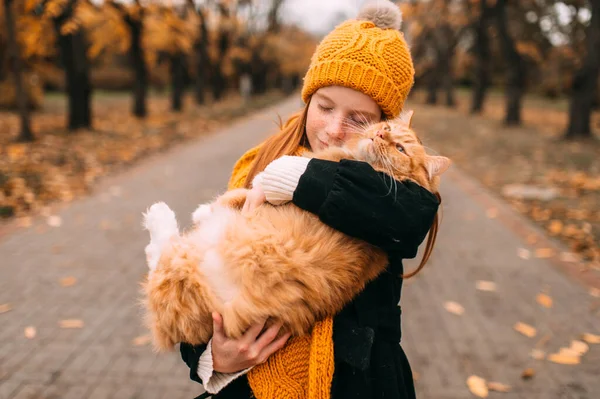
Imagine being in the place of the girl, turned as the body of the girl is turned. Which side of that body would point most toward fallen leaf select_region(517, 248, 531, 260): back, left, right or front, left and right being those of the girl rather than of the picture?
back

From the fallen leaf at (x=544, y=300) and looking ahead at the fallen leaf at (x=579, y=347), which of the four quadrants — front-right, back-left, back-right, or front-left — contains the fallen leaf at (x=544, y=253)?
back-left

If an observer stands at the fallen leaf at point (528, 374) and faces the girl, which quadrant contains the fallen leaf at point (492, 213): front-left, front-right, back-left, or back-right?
back-right

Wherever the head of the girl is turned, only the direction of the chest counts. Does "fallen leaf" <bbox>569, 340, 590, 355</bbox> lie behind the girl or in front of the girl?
behind

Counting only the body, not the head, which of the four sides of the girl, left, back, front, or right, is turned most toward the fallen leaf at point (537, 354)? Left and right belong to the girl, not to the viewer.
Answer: back

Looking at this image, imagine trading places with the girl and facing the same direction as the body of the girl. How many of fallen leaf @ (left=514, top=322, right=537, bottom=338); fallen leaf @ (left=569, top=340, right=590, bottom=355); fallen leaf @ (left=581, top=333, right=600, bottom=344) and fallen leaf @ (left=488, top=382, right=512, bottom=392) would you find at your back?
4

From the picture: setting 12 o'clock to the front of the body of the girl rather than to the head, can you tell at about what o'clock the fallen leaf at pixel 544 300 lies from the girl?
The fallen leaf is roughly at 6 o'clock from the girl.

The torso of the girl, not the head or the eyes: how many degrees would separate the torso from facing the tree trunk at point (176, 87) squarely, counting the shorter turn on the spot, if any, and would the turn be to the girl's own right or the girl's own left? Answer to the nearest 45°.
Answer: approximately 135° to the girl's own right

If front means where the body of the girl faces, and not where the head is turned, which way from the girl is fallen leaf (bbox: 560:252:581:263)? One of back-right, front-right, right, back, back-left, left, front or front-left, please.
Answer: back

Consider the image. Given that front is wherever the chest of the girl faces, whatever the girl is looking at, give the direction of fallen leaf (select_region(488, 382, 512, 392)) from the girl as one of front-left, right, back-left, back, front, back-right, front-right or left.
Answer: back

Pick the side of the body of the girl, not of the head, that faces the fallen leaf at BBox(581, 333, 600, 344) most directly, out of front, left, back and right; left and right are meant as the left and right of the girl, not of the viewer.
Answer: back

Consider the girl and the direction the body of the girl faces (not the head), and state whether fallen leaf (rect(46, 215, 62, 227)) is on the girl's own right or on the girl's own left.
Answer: on the girl's own right

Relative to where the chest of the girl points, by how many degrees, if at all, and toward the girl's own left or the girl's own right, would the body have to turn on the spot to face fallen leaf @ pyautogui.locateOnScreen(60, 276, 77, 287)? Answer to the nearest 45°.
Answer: approximately 90° to the girl's own right

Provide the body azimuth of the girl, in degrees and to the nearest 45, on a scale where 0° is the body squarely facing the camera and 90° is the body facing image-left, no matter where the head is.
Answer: approximately 45°

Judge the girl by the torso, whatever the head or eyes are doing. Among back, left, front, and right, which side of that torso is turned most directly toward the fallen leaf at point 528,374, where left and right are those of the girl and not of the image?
back
